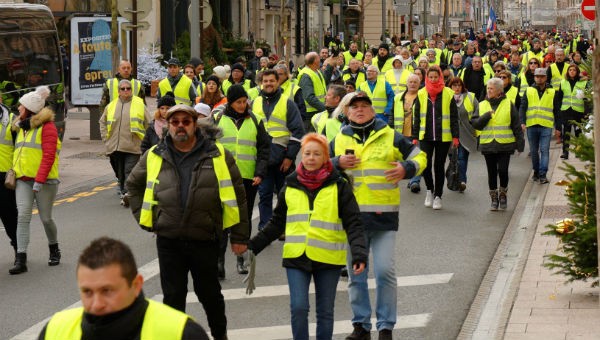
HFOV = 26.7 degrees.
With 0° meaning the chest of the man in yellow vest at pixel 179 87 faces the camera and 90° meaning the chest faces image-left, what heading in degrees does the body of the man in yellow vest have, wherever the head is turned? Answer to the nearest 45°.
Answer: approximately 0°

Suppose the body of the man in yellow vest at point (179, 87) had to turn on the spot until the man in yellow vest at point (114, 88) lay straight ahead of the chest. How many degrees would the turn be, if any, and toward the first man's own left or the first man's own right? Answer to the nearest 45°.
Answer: approximately 45° to the first man's own right

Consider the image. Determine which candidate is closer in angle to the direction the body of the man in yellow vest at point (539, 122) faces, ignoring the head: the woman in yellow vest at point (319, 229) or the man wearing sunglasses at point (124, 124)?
the woman in yellow vest

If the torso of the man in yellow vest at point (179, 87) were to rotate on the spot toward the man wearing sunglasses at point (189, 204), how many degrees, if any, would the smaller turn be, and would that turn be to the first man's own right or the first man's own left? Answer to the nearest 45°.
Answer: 0° — they already face them

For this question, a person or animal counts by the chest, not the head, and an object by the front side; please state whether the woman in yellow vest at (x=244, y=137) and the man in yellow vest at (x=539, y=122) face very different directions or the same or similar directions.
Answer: same or similar directions

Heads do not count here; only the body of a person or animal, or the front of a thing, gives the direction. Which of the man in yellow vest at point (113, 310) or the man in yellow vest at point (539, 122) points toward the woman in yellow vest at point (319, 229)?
the man in yellow vest at point (539, 122)

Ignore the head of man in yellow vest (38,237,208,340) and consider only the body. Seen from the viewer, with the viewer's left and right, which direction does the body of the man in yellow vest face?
facing the viewer and to the left of the viewer

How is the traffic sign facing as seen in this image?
toward the camera

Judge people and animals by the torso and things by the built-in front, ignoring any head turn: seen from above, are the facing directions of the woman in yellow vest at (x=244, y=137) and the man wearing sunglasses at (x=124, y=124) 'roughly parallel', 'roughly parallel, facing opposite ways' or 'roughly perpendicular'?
roughly parallel

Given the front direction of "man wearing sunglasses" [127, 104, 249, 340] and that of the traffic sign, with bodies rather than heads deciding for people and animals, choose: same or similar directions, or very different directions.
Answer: same or similar directions

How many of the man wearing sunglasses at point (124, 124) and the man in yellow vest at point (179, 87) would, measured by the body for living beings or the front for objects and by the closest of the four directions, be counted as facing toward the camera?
2

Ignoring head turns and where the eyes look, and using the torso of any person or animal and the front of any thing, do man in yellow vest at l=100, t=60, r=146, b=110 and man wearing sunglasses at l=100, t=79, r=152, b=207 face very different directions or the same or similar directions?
same or similar directions

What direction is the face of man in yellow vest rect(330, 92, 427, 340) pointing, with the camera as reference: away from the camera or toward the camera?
toward the camera

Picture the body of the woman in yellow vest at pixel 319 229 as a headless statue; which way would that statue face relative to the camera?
toward the camera

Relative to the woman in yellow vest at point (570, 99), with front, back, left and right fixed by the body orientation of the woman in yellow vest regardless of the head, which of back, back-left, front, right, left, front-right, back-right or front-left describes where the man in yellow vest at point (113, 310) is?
front
